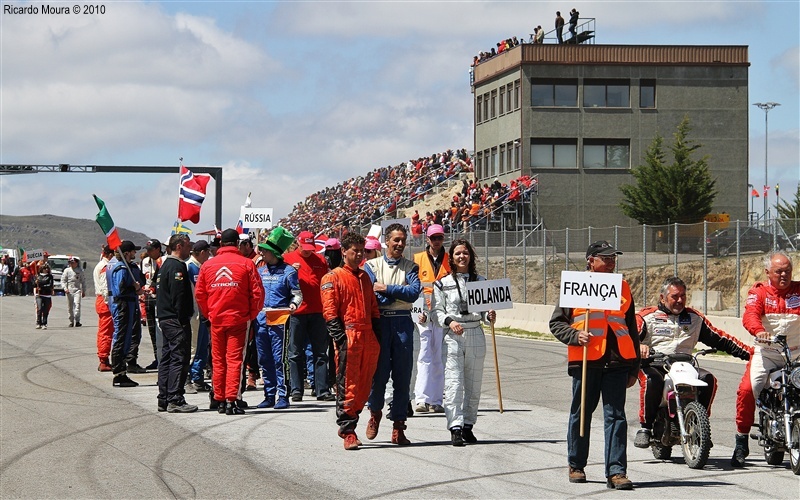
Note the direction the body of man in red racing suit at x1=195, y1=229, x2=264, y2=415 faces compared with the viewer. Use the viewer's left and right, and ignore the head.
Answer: facing away from the viewer

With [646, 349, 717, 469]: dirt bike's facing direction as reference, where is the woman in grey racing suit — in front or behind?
behind

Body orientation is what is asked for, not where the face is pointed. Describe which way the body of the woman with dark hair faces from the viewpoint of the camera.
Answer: toward the camera

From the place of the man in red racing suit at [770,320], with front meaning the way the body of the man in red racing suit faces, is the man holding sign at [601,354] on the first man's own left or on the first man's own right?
on the first man's own right

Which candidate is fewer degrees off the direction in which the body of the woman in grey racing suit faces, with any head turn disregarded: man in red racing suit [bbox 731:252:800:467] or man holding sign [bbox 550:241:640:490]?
the man holding sign

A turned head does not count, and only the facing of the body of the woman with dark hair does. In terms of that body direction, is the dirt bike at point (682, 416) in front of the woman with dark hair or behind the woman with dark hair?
in front

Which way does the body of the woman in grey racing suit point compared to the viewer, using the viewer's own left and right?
facing the viewer

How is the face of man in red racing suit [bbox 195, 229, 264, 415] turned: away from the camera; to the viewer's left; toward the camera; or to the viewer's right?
away from the camera
